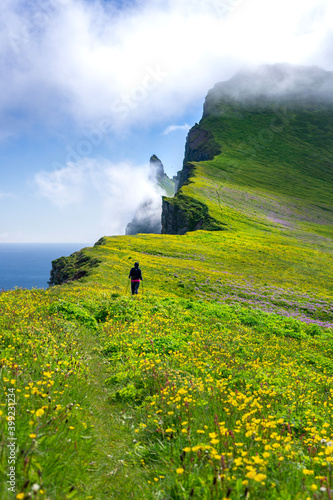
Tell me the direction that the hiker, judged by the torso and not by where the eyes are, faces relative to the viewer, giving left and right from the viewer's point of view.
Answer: facing away from the viewer
